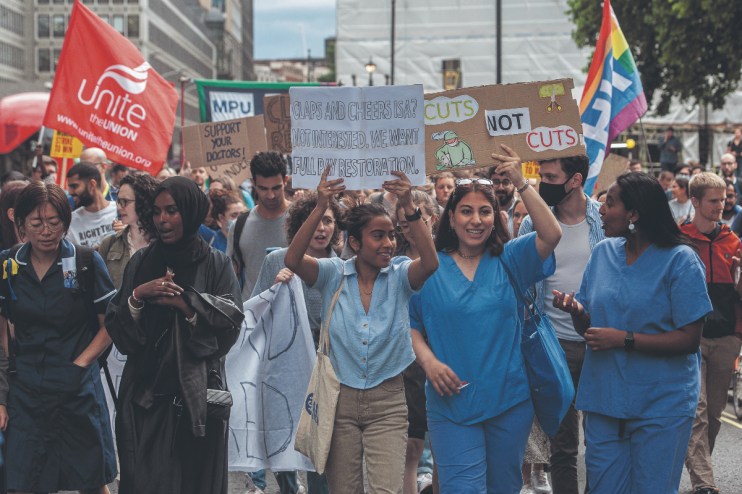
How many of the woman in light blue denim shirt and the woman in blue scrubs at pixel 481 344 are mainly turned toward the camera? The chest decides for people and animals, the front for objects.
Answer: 2

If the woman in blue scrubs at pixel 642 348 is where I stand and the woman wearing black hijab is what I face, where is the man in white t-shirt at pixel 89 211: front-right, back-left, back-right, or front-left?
front-right

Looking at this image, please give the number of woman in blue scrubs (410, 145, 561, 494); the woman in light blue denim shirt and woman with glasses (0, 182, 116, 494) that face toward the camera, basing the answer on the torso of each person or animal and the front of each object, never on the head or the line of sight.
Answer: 3

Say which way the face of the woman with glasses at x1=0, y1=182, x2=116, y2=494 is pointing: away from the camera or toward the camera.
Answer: toward the camera

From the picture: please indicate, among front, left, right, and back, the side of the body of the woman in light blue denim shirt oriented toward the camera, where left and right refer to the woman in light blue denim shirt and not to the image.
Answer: front

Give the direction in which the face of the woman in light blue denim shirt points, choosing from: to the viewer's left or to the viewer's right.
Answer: to the viewer's right

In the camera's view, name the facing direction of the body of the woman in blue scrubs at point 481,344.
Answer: toward the camera

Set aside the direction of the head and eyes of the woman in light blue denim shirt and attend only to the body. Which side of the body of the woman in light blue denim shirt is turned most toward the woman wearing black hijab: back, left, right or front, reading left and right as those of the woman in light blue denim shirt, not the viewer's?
right

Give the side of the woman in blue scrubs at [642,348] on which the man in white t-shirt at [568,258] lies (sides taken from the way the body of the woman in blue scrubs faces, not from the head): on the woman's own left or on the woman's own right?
on the woman's own right

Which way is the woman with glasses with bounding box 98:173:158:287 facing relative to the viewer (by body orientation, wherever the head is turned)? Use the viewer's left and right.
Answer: facing the viewer and to the left of the viewer

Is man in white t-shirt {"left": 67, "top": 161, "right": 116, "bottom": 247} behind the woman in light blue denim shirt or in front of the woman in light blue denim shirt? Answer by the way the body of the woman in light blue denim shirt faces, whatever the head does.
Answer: behind

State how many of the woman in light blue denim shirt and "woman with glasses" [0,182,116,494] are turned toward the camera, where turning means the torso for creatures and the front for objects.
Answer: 2

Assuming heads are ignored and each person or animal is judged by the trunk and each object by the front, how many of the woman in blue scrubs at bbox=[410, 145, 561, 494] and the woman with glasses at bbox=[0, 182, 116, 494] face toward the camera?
2

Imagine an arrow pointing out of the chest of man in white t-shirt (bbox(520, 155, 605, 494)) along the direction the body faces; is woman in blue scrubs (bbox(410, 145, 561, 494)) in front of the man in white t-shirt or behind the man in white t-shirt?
in front

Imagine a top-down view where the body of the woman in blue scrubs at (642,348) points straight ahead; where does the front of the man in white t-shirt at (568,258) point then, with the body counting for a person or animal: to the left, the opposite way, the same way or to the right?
the same way
